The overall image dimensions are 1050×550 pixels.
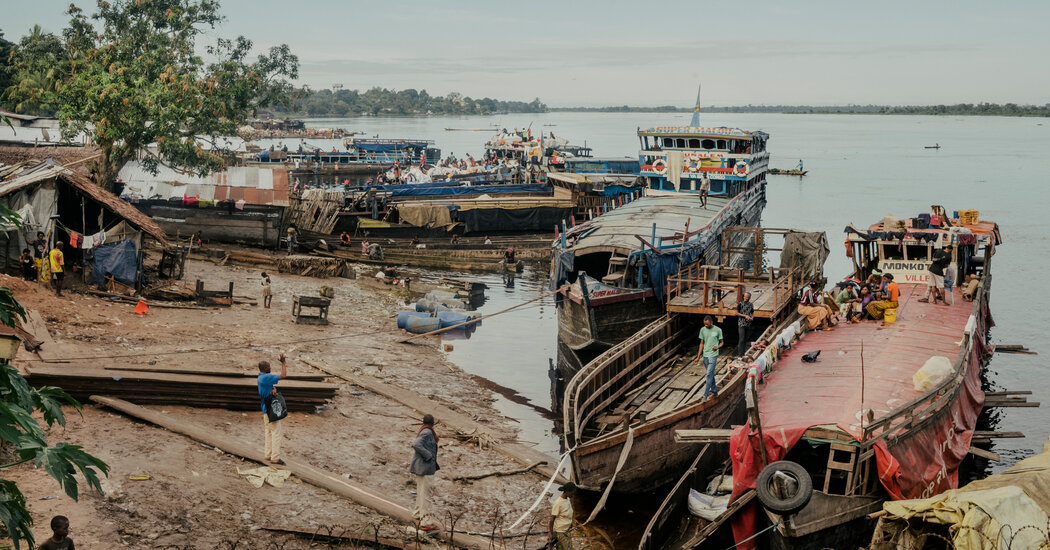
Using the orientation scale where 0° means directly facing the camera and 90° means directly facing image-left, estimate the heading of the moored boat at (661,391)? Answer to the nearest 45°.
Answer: approximately 45°

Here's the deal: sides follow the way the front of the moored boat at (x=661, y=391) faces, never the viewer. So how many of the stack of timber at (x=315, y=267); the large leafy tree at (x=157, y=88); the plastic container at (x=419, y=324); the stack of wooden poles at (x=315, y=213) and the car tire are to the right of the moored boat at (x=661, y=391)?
4

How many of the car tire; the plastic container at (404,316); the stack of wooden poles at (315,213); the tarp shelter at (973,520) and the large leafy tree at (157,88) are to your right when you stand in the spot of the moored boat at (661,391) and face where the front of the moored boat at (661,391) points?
3

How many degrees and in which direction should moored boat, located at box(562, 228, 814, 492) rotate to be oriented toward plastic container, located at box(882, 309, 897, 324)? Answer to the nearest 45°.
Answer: approximately 180°

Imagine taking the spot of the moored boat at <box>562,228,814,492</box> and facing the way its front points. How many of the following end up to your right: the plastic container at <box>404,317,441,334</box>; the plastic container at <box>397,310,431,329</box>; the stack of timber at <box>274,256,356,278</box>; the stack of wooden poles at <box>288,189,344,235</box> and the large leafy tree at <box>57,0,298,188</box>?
5

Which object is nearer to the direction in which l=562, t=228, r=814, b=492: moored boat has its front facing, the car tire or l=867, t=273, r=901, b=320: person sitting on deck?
the car tire

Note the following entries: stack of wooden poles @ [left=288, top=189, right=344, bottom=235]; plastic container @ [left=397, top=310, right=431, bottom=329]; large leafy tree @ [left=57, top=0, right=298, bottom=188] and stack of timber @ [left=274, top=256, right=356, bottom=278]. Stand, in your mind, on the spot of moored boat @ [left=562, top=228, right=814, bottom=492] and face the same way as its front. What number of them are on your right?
4

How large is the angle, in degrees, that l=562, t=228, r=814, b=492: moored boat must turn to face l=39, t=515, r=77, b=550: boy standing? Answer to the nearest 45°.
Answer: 0° — it already faces them

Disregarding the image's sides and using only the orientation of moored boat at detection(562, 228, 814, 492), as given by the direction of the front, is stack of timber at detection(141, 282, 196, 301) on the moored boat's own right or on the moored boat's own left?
on the moored boat's own right

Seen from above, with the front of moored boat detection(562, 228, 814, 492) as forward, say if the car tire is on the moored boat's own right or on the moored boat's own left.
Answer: on the moored boat's own left

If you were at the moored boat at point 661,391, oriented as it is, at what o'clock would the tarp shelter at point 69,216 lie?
The tarp shelter is roughly at 2 o'clock from the moored boat.

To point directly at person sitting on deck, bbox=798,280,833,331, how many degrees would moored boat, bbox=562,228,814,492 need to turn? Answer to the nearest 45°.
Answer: approximately 180°

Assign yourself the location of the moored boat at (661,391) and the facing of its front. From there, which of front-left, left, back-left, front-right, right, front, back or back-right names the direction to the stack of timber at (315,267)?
right
